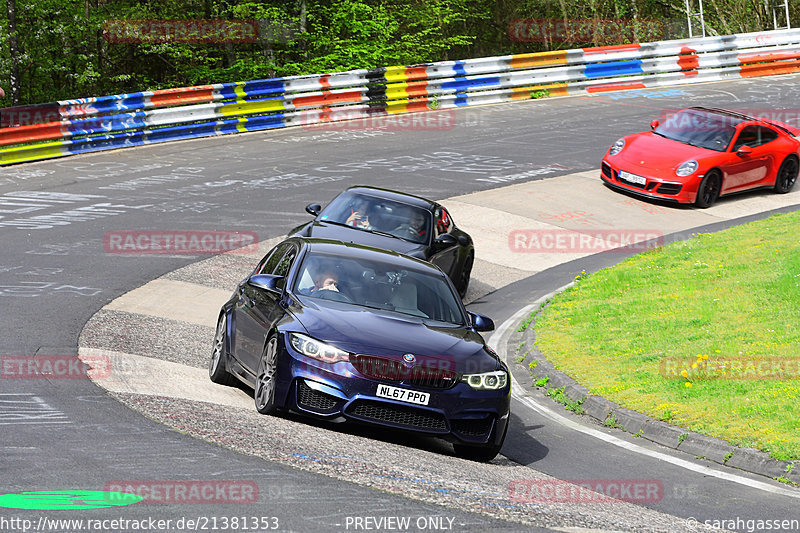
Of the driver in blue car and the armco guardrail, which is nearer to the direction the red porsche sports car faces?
the driver in blue car

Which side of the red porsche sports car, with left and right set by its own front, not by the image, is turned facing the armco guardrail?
right

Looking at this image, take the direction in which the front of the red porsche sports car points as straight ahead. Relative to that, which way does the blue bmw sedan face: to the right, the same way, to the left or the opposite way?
to the left

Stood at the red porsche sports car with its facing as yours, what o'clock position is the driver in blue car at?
The driver in blue car is roughly at 11 o'clock from the red porsche sports car.

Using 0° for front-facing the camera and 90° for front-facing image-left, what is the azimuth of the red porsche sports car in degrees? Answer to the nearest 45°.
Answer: approximately 45°

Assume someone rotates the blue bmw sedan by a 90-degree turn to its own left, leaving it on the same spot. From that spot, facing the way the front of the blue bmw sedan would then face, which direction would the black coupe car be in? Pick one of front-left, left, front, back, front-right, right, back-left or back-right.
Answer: front-left

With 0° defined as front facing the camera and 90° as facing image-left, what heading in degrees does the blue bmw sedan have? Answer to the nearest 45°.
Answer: approximately 315°

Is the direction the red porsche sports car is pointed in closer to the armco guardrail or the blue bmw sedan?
the blue bmw sedan

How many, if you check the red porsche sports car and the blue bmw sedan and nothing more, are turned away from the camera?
0

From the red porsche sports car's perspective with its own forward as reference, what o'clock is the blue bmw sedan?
The blue bmw sedan is roughly at 11 o'clock from the red porsche sports car.

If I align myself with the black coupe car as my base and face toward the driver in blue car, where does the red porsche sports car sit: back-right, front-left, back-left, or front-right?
back-left

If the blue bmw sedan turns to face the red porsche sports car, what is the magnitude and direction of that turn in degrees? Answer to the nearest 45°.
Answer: approximately 90° to its left
